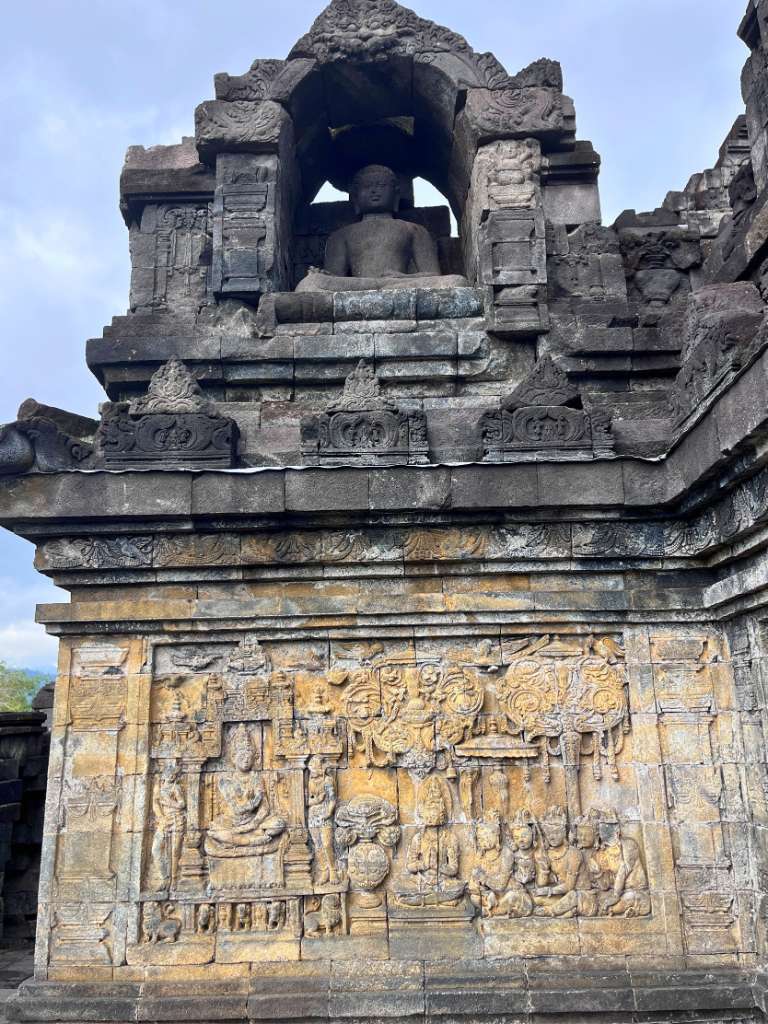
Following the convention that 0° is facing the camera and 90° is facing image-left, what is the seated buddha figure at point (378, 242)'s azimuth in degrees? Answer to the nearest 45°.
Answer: approximately 0°

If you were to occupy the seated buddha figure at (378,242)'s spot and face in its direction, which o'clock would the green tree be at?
The green tree is roughly at 5 o'clock from the seated buddha figure.
